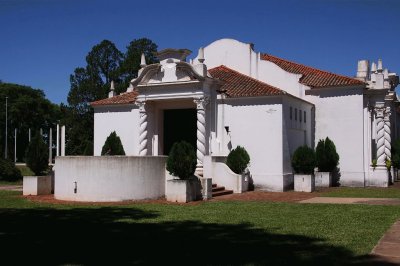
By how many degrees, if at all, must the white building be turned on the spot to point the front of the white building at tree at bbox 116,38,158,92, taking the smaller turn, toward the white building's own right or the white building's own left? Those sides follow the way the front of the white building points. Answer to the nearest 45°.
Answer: approximately 90° to the white building's own right

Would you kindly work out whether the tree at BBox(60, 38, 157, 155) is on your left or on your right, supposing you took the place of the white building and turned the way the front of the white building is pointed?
on your right

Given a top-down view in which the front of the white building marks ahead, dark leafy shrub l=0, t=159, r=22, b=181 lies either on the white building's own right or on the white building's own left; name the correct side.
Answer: on the white building's own right

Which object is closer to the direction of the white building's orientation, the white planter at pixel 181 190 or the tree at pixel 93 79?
the white planter

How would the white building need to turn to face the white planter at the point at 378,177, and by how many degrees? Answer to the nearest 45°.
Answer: approximately 135° to its left

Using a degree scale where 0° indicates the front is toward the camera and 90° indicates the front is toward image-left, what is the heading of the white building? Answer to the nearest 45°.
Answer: approximately 45°

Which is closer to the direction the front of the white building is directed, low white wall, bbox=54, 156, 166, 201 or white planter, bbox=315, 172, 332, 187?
the low white wall

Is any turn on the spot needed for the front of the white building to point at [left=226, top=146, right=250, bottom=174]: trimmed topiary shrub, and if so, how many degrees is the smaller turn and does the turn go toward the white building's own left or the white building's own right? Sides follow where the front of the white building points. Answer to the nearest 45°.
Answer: approximately 45° to the white building's own left

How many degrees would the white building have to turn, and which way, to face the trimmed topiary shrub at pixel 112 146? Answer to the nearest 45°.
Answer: approximately 45° to its right

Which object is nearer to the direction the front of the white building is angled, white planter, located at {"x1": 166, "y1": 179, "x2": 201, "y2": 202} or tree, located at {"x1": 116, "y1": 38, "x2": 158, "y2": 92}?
the white planter

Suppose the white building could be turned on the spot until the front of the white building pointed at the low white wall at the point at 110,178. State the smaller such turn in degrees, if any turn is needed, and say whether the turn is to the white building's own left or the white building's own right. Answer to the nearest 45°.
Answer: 0° — it already faces it
